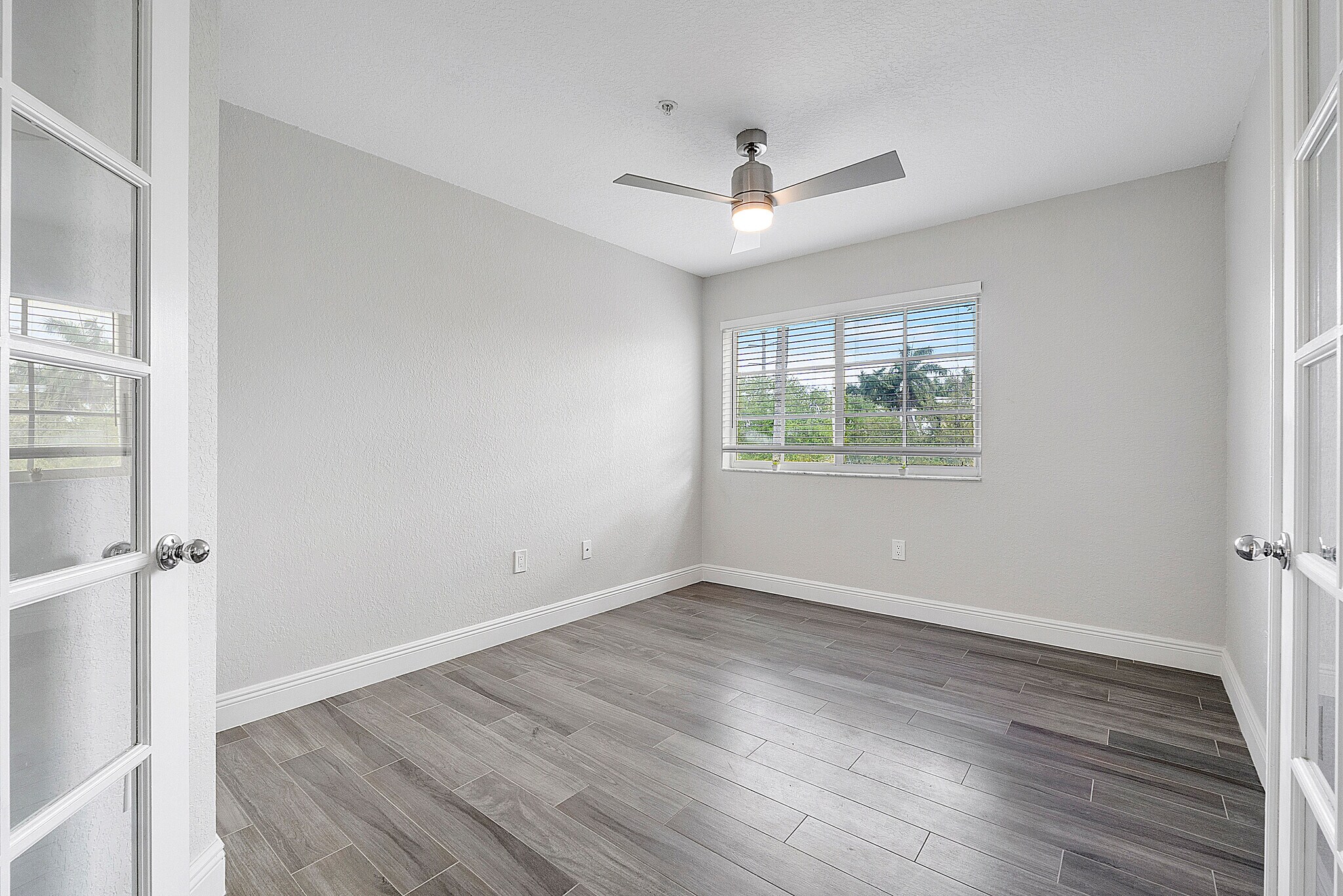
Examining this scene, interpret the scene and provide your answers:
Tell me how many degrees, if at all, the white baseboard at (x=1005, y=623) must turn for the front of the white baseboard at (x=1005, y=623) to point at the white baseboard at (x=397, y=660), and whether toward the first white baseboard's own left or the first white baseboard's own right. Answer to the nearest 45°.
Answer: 0° — it already faces it

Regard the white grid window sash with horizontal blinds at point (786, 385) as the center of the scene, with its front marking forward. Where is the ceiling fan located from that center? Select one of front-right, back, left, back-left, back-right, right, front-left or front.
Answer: front-left

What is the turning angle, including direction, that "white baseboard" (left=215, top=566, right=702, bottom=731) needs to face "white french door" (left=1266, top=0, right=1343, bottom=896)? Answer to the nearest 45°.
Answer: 0° — it already faces it

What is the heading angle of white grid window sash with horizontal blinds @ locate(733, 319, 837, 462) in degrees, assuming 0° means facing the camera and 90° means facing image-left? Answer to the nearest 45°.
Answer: approximately 45°

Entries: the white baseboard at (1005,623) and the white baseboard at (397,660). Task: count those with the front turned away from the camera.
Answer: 0

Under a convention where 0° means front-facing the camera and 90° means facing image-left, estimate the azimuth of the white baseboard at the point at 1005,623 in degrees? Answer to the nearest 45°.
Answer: approximately 45°

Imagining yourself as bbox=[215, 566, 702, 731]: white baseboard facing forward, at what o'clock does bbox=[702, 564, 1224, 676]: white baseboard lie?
bbox=[702, 564, 1224, 676]: white baseboard is roughly at 11 o'clock from bbox=[215, 566, 702, 731]: white baseboard.

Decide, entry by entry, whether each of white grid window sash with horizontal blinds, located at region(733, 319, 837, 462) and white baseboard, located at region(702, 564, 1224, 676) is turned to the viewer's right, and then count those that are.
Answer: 0

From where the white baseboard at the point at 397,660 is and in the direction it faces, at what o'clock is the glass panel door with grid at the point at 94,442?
The glass panel door with grid is roughly at 2 o'clock from the white baseboard.

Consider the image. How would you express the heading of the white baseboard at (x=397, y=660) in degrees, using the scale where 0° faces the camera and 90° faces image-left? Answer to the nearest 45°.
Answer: approximately 315°

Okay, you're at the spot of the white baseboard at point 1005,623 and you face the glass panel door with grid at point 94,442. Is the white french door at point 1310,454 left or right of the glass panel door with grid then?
left

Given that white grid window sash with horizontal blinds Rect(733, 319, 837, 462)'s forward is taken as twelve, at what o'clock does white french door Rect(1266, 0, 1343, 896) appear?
The white french door is roughly at 10 o'clock from the white grid window sash with horizontal blinds.
